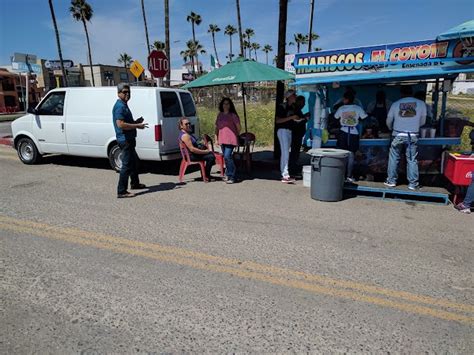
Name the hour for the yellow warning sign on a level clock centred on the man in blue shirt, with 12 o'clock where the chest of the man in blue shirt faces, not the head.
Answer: The yellow warning sign is roughly at 9 o'clock from the man in blue shirt.

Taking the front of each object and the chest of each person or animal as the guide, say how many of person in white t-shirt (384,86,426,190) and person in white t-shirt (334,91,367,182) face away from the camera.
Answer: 2

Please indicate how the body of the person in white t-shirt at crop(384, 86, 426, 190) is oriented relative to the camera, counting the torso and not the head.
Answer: away from the camera

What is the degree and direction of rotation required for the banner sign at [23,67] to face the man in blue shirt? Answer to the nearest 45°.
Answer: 0° — it already faces them

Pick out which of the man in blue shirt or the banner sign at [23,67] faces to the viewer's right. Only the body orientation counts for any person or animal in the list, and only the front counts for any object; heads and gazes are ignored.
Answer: the man in blue shirt

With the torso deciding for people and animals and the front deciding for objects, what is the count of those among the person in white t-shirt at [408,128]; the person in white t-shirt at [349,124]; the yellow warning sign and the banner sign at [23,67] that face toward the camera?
2

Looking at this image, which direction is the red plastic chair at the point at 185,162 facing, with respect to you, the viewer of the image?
facing to the right of the viewer

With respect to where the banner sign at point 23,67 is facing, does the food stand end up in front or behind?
in front

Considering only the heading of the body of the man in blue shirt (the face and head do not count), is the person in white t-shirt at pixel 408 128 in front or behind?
in front

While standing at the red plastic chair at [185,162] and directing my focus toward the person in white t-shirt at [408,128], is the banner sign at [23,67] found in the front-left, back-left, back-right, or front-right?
back-left
